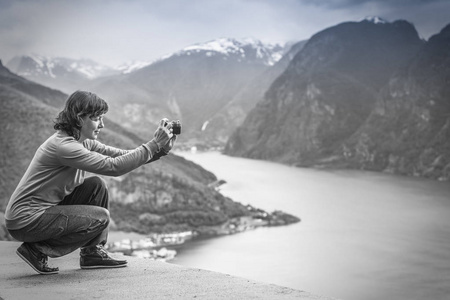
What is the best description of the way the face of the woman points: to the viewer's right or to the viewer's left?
to the viewer's right

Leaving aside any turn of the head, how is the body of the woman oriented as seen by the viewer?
to the viewer's right
